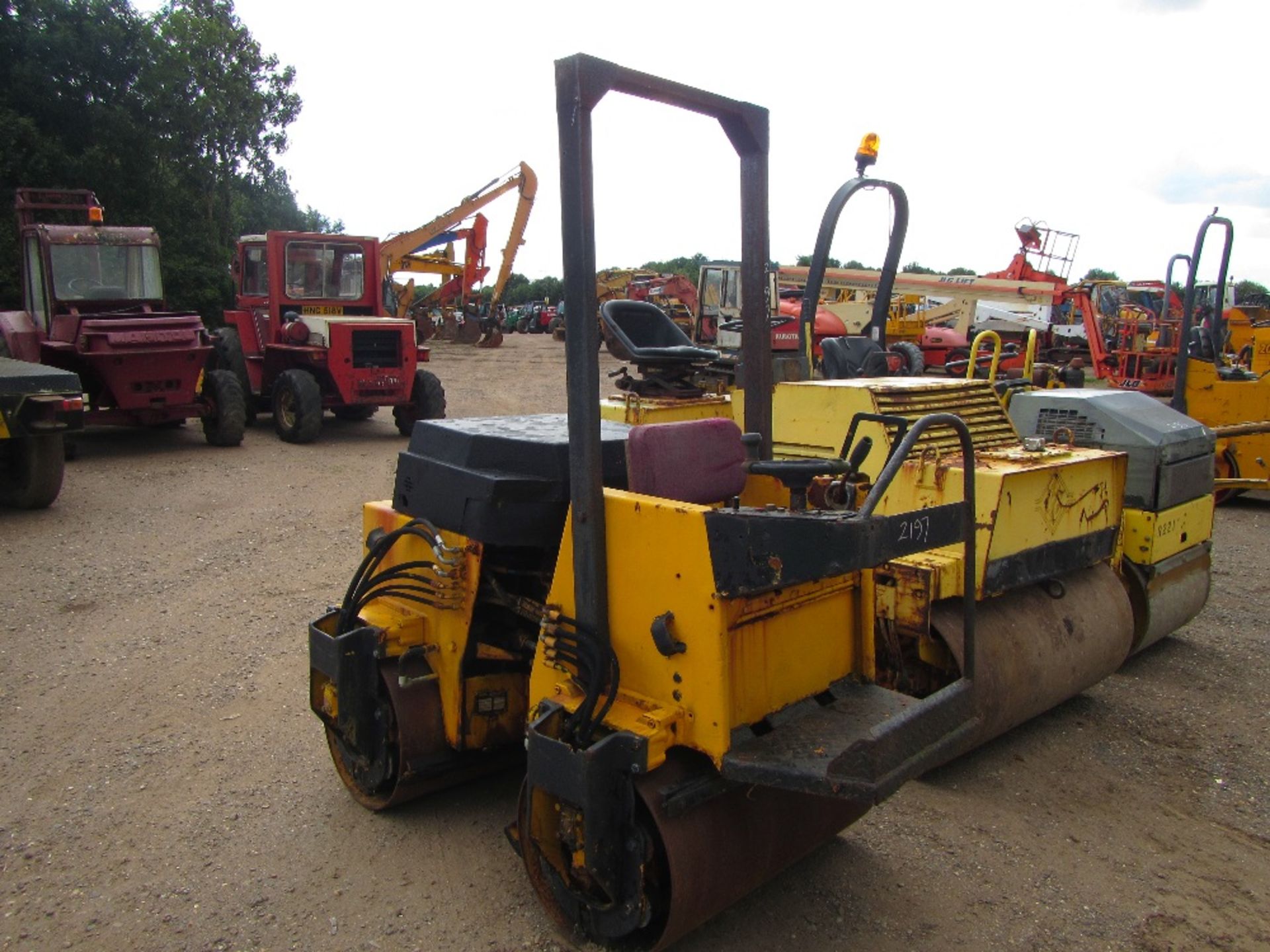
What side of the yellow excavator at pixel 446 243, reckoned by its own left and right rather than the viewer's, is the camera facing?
right

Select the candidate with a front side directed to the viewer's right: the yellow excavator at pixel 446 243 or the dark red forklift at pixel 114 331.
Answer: the yellow excavator

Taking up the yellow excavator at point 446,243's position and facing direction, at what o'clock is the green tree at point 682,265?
The green tree is roughly at 10 o'clock from the yellow excavator.

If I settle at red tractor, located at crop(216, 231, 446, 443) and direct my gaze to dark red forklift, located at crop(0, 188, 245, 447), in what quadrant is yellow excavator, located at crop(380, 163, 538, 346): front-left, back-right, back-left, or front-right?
back-right

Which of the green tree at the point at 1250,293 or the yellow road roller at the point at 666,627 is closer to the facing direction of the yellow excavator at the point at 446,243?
the green tree

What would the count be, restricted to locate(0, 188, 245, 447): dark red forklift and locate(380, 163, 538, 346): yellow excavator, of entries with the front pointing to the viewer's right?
1

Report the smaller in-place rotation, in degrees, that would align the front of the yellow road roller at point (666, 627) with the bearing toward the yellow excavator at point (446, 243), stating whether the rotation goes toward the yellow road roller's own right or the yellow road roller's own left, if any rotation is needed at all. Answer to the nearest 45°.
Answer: approximately 135° to the yellow road roller's own left
